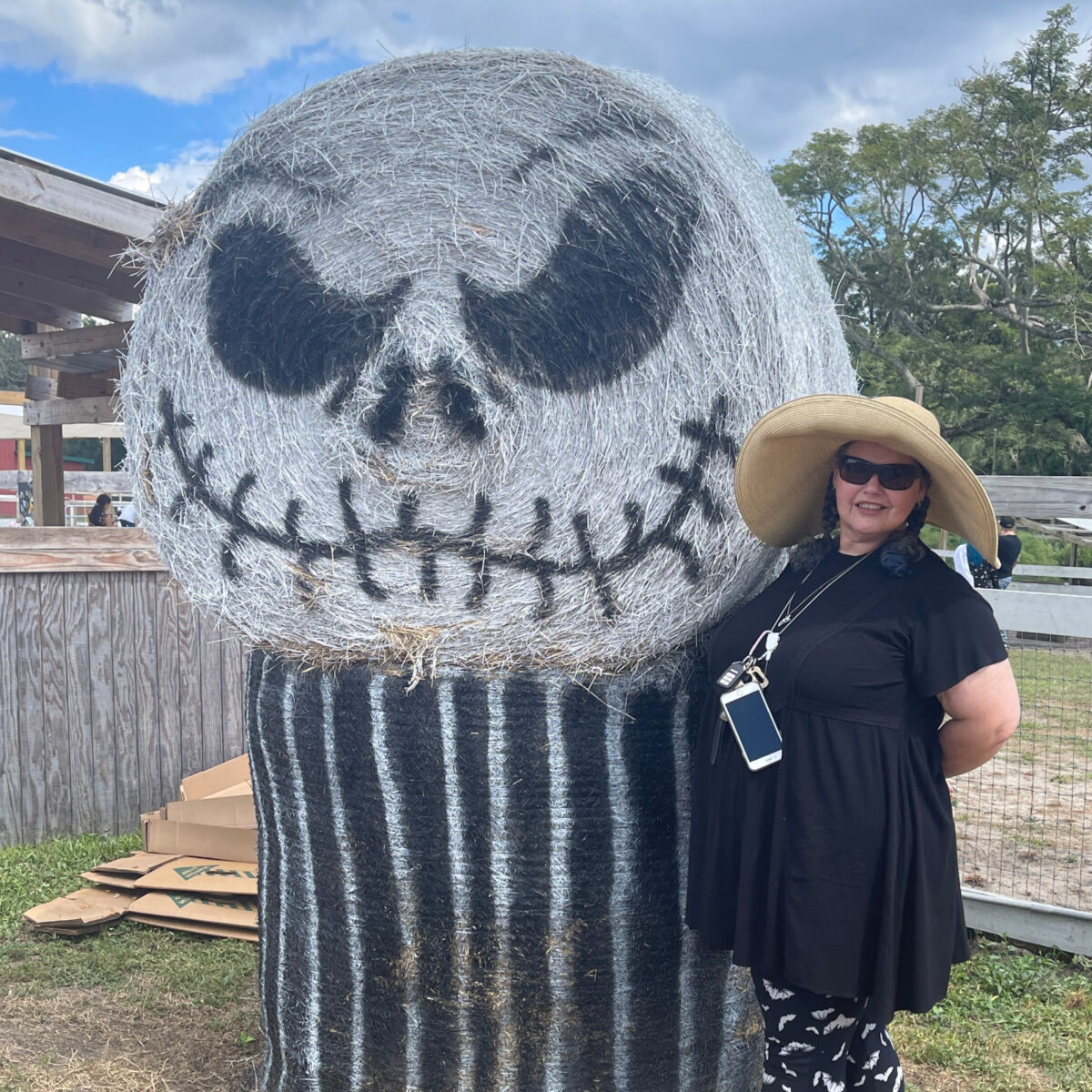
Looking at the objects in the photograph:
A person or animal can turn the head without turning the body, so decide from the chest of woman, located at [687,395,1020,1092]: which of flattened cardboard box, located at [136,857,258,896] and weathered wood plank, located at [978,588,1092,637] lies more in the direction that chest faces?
the flattened cardboard box

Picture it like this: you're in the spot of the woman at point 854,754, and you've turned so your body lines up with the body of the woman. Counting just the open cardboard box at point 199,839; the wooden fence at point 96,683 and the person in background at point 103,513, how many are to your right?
3

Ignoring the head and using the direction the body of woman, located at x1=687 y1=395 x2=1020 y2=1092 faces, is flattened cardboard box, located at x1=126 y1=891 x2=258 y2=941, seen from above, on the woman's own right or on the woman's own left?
on the woman's own right

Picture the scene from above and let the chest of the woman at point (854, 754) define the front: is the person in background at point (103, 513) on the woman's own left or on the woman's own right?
on the woman's own right

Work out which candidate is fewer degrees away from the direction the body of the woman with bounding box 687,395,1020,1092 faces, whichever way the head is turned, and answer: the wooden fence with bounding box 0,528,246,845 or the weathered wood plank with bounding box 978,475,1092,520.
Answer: the wooden fence

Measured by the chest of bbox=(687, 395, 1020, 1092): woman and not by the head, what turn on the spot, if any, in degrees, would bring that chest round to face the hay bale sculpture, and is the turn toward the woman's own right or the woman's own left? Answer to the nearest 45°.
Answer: approximately 45° to the woman's own right

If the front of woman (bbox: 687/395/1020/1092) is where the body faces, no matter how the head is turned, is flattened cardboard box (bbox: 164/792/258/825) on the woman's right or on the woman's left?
on the woman's right

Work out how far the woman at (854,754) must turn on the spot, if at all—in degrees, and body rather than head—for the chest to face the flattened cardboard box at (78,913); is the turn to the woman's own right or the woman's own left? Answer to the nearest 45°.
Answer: approximately 90° to the woman's own right

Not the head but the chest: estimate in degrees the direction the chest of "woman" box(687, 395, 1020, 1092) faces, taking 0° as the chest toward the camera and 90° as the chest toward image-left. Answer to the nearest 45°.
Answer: approximately 45°

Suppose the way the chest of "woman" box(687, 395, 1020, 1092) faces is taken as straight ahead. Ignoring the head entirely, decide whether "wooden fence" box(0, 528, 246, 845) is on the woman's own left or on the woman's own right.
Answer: on the woman's own right
